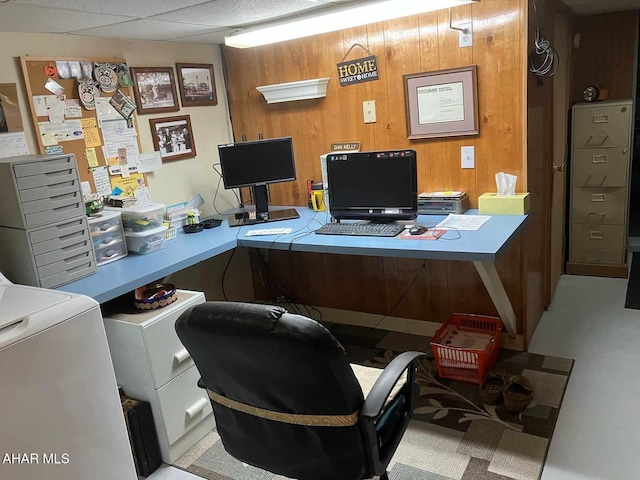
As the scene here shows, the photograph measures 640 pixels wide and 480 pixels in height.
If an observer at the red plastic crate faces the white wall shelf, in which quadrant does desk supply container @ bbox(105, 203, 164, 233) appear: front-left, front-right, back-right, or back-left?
front-left

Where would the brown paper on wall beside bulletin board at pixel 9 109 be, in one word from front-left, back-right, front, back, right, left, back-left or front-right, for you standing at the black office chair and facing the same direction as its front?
left

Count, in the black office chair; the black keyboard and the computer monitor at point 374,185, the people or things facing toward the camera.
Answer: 2

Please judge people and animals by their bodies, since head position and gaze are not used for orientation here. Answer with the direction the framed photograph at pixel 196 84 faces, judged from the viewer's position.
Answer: facing the viewer and to the right of the viewer

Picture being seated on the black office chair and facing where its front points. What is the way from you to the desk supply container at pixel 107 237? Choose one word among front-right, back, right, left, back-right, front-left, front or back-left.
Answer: left

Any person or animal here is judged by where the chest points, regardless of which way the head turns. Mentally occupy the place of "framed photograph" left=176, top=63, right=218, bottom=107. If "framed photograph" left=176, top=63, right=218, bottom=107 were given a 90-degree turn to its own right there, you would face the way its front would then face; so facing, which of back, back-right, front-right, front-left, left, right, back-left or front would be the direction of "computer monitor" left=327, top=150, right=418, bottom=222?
left

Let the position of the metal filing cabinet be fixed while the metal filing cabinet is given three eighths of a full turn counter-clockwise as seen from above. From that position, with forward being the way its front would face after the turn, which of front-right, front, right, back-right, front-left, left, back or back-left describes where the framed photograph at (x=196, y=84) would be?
back

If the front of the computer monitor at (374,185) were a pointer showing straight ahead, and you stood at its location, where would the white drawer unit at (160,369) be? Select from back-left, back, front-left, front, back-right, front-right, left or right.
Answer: front-right

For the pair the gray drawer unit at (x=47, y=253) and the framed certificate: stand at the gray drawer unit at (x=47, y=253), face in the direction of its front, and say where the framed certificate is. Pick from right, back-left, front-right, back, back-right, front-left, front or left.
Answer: front-left

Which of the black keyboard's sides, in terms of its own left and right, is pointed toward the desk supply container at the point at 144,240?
right

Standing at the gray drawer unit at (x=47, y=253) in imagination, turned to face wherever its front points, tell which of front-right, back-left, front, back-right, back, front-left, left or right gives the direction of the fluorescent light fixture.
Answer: front-left

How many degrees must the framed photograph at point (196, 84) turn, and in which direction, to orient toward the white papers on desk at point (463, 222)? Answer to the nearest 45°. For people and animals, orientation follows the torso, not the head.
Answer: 0° — it already faces it

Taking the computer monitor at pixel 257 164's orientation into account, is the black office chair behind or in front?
in front

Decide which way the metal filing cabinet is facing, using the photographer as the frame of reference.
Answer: facing the viewer

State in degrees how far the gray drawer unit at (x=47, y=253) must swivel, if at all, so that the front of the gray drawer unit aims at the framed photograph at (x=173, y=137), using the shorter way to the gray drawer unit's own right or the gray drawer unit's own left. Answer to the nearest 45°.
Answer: approximately 90° to the gray drawer unit's own left

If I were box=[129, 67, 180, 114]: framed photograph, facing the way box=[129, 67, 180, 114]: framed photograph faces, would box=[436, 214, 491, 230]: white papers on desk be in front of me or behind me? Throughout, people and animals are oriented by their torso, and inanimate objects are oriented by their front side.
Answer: in front

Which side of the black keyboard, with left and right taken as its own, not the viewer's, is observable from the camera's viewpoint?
front

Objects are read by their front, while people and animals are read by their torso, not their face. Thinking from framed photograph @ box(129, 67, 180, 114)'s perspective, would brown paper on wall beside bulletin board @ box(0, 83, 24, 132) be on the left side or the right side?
on its right
